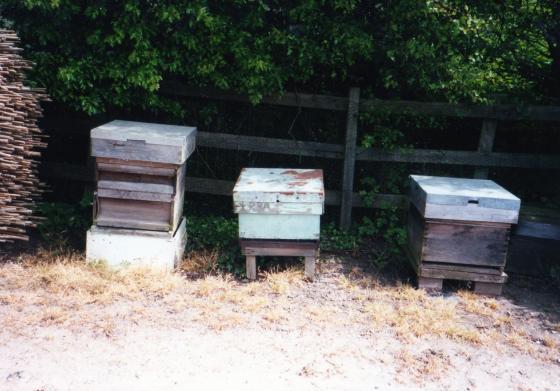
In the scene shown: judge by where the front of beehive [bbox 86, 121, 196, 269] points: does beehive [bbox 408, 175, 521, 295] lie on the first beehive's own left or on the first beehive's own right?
on the first beehive's own left

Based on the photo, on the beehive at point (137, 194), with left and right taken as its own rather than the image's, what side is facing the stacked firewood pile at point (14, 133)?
right

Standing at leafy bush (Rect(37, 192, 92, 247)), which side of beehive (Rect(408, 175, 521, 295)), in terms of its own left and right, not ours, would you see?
right

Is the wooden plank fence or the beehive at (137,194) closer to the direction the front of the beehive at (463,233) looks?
the beehive

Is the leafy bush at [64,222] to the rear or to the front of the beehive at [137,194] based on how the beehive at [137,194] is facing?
to the rear

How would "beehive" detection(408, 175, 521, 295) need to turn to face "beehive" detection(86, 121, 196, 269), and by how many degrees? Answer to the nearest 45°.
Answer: approximately 90° to its right

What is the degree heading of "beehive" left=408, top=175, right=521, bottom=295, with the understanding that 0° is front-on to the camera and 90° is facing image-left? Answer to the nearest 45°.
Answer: approximately 0°

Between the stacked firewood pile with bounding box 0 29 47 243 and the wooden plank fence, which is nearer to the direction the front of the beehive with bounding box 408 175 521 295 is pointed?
the stacked firewood pile

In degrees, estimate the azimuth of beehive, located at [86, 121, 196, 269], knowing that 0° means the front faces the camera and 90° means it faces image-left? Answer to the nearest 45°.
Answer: approximately 0°
